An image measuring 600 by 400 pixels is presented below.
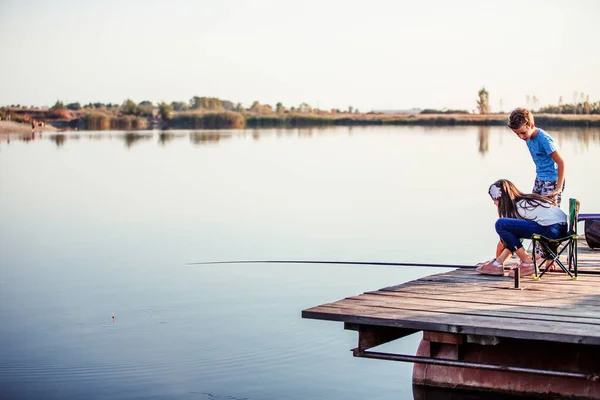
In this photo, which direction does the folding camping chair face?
to the viewer's left

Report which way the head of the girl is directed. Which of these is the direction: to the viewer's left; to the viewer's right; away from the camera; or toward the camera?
to the viewer's left

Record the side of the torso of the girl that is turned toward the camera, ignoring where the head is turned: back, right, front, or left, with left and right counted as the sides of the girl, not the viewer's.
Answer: left
